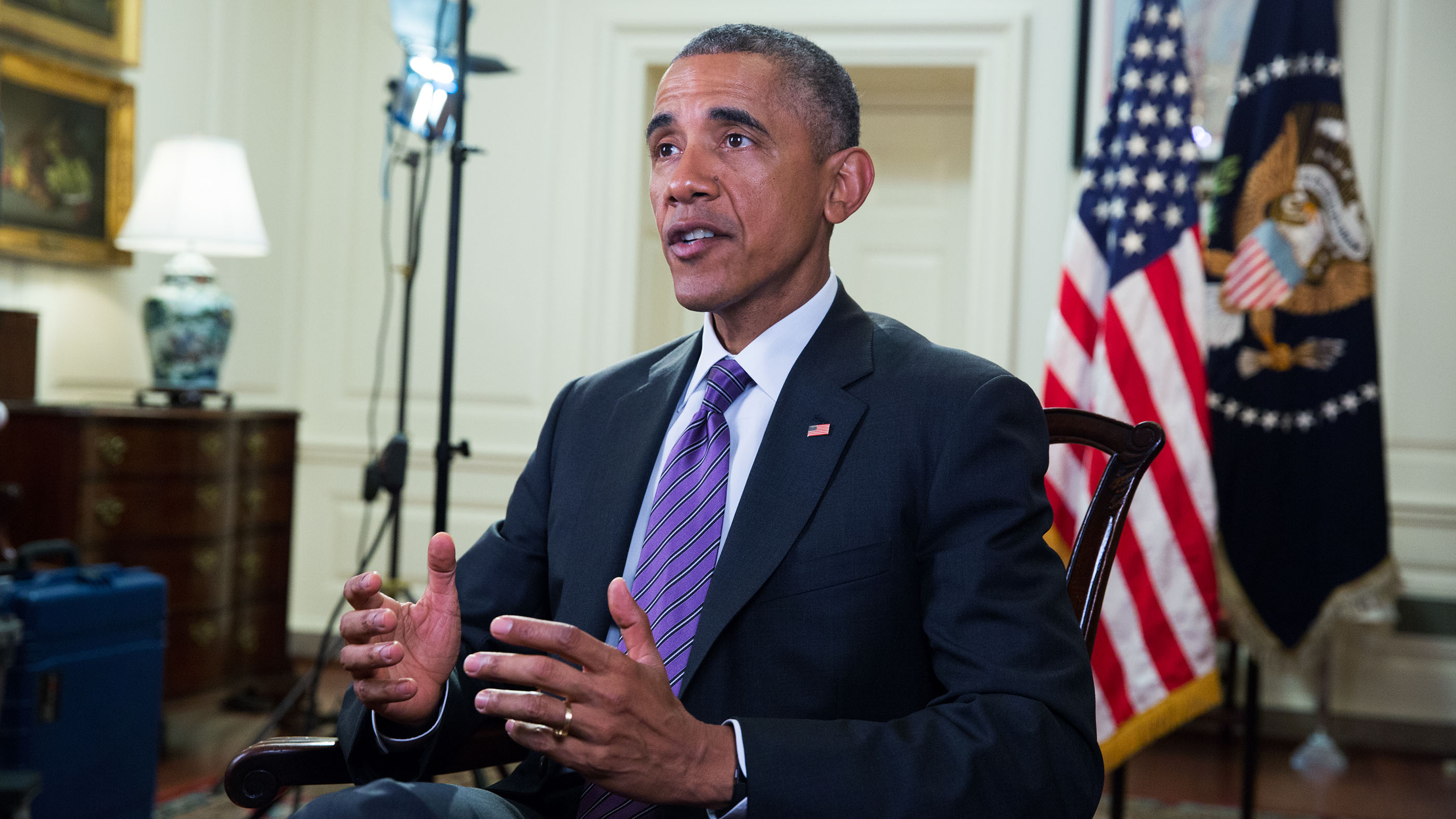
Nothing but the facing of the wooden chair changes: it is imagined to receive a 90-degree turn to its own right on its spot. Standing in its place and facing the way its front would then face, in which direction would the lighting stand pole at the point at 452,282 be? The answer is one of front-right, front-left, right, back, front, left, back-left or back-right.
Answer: front

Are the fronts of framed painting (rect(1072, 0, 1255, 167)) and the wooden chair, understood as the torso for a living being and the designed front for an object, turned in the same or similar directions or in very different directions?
same or similar directions

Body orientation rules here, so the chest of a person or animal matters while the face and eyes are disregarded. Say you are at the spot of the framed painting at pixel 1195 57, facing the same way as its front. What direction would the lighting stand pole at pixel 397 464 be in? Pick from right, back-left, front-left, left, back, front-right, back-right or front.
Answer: front-right

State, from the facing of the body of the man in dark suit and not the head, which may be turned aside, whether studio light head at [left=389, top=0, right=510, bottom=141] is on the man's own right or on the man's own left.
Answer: on the man's own right

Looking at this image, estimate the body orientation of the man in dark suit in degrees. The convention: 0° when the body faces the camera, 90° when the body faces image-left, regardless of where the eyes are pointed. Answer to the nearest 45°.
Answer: approximately 45°

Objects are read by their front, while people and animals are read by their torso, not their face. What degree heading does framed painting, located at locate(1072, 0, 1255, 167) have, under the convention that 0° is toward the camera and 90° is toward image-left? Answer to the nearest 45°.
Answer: approximately 0°

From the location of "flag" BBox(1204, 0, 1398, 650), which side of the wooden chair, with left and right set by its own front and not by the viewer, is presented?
back

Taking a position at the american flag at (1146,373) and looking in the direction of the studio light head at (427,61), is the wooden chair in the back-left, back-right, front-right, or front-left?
front-left

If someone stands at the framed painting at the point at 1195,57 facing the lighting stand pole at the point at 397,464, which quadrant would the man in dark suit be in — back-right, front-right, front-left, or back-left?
front-left

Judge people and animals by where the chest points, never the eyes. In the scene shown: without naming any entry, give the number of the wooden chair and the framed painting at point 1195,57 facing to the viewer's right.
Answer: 0

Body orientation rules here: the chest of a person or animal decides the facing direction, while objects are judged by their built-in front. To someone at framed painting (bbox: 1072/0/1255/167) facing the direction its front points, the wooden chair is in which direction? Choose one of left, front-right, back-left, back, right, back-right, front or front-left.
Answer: front

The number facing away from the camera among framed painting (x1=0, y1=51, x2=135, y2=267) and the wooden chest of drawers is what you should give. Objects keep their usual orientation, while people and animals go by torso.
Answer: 0

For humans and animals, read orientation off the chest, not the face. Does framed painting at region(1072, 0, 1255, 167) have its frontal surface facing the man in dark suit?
yes

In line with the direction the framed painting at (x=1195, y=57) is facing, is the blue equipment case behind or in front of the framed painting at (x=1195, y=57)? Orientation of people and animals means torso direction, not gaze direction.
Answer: in front

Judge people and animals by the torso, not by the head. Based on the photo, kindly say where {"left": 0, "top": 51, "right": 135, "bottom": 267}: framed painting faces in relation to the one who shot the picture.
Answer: facing the viewer and to the right of the viewer

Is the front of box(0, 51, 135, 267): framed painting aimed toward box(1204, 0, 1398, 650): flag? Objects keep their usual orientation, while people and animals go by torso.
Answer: yes

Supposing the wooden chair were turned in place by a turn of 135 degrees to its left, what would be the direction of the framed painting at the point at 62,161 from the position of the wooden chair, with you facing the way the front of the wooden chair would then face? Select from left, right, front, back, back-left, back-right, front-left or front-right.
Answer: back-left

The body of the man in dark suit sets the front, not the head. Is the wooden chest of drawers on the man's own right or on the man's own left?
on the man's own right
